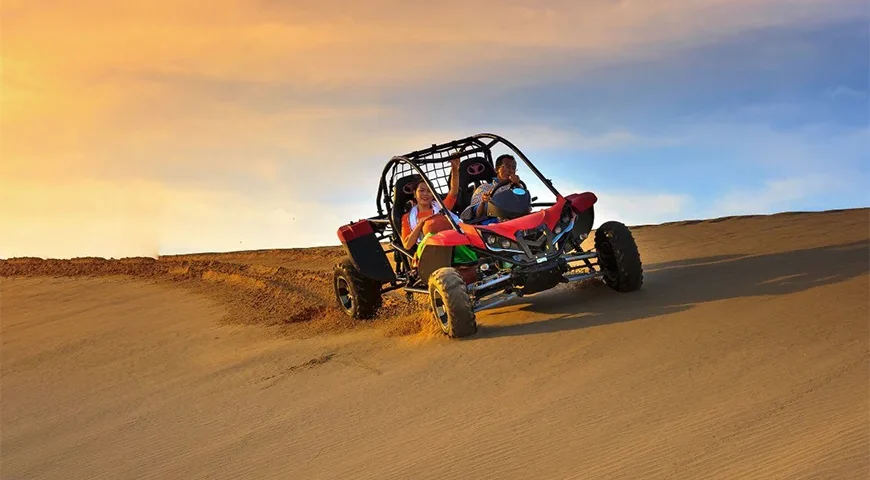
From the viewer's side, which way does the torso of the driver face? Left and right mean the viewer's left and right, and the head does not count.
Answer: facing the viewer and to the right of the viewer

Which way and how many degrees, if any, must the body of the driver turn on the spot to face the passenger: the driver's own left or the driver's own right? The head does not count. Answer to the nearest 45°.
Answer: approximately 135° to the driver's own right
